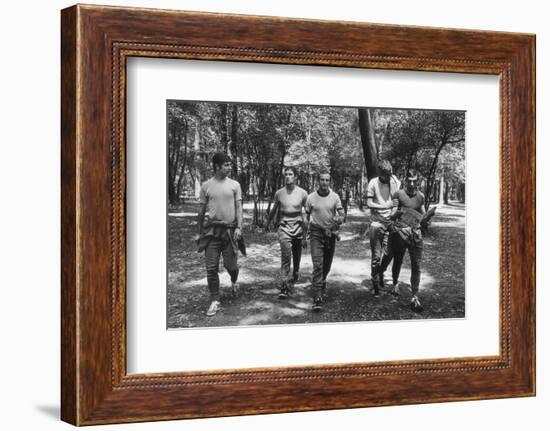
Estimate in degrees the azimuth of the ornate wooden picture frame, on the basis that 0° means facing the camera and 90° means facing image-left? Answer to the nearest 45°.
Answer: approximately 315°
